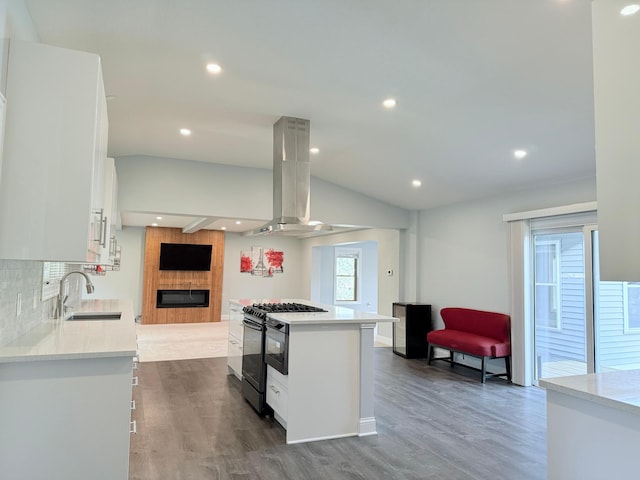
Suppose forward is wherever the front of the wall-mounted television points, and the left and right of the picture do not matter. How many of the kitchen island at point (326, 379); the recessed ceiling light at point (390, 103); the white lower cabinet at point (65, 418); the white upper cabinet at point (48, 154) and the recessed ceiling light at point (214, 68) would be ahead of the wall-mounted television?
5

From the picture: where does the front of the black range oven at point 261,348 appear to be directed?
to the viewer's left

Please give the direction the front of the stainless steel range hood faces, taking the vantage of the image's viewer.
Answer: facing to the left of the viewer

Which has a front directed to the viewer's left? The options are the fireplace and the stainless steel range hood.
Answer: the stainless steel range hood

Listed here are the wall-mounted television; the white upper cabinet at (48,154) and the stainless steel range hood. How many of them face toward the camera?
1

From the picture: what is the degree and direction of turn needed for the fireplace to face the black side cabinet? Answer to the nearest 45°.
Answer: approximately 45° to its left

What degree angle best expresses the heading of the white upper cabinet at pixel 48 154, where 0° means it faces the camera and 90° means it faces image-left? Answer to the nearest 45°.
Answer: approximately 270°

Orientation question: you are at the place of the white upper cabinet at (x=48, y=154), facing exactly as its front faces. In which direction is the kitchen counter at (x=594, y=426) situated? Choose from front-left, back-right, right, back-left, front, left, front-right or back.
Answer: front-right

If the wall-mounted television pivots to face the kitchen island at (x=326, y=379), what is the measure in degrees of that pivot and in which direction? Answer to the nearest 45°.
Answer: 0° — it already faces it

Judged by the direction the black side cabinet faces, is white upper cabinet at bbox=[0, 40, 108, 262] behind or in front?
in front

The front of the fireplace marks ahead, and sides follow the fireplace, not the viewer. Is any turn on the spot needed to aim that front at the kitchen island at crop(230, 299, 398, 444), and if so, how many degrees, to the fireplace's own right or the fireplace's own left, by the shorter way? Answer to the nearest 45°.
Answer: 0° — it already faces it

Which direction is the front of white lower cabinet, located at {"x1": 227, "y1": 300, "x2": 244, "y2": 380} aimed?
to the viewer's left

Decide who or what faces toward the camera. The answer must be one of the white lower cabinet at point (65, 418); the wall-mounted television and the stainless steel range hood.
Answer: the wall-mounted television
